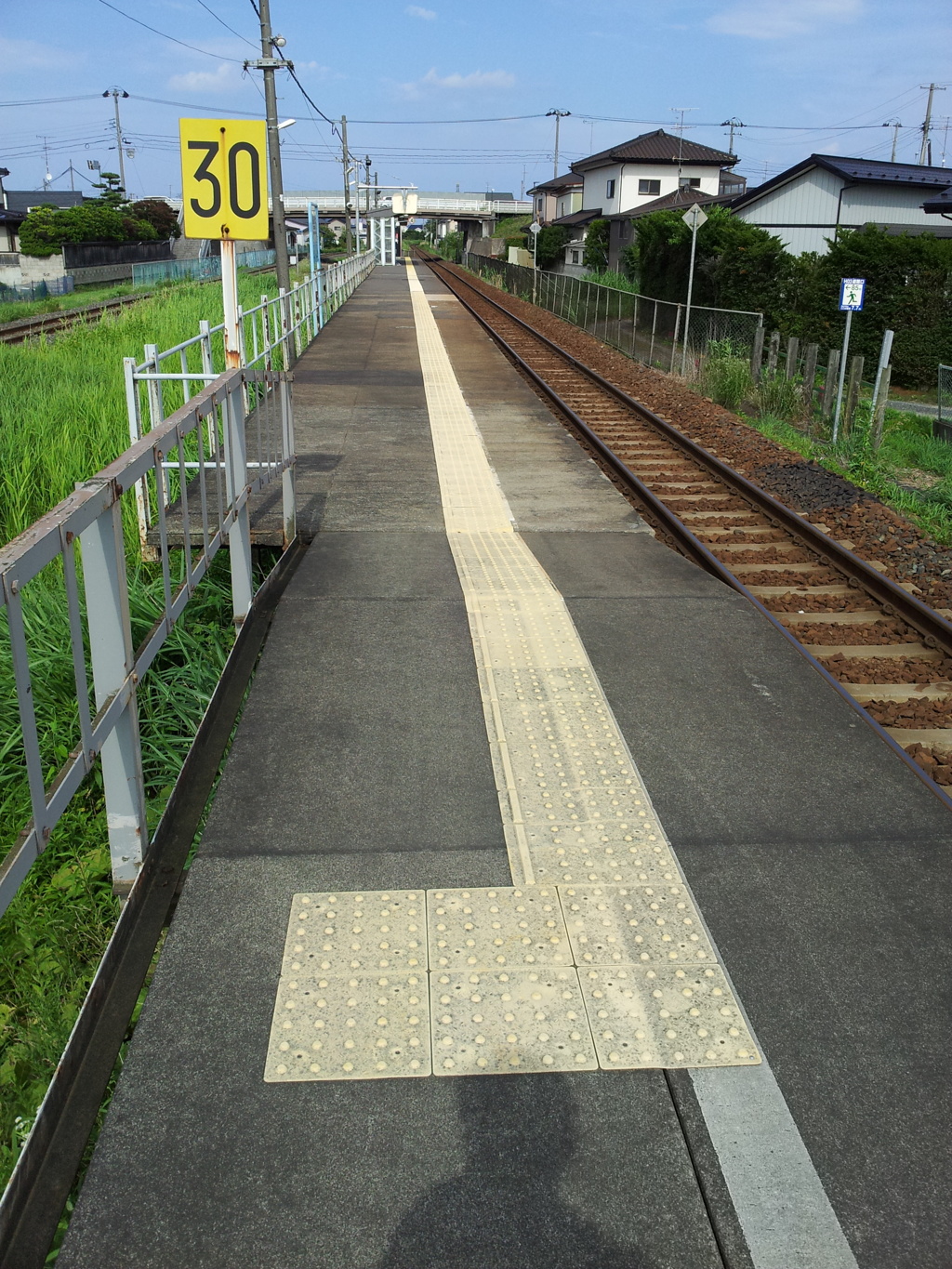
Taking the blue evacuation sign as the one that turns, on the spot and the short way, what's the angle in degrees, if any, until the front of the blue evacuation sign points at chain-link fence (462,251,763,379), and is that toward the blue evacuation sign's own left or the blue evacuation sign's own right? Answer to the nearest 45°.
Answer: approximately 135° to the blue evacuation sign's own right

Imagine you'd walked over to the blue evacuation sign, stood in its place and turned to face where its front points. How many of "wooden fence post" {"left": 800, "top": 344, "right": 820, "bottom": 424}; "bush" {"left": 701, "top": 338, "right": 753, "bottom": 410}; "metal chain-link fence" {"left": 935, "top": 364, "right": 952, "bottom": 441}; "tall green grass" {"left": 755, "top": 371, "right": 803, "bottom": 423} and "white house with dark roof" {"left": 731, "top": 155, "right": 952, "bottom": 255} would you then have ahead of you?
0

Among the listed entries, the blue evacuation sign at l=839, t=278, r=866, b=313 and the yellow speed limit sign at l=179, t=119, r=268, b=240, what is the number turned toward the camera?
2

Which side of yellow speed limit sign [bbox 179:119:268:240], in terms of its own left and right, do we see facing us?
front

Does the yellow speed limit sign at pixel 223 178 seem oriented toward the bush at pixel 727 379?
no

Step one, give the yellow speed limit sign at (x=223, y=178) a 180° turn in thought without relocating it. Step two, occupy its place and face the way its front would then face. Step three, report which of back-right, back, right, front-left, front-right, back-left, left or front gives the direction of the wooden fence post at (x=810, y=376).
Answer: front-right

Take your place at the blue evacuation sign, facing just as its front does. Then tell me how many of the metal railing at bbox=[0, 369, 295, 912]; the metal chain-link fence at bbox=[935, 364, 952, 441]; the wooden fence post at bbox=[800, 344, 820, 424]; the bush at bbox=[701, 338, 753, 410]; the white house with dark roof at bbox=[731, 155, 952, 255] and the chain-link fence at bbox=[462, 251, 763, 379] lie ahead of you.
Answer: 1

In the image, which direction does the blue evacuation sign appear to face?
toward the camera

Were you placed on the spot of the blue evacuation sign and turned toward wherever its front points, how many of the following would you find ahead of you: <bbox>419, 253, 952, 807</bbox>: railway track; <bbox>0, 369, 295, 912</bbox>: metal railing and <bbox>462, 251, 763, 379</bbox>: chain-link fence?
2

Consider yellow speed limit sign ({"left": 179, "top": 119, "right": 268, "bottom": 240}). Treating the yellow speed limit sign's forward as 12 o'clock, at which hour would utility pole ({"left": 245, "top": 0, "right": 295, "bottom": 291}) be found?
The utility pole is roughly at 6 o'clock from the yellow speed limit sign.

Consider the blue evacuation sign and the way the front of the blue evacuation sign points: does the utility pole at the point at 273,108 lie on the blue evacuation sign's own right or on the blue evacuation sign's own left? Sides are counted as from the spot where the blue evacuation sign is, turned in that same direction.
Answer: on the blue evacuation sign's own right

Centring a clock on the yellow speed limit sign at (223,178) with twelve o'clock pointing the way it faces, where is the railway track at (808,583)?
The railway track is roughly at 10 o'clock from the yellow speed limit sign.

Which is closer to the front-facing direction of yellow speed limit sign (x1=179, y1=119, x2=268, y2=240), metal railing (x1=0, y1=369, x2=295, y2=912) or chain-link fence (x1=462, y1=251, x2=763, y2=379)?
the metal railing

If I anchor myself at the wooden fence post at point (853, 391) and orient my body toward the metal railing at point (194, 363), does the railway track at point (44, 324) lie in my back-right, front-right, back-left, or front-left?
front-right
